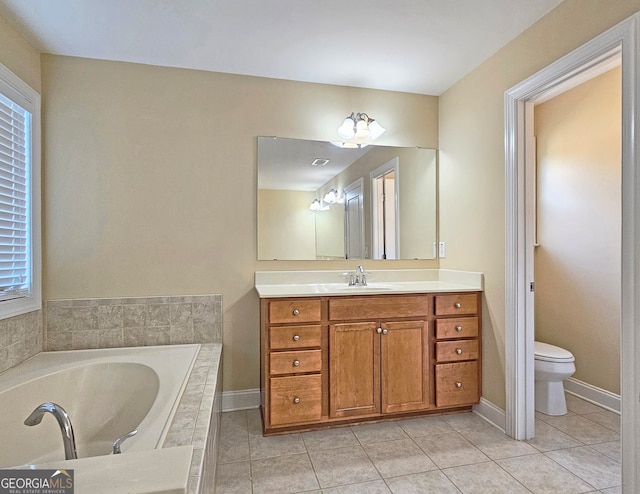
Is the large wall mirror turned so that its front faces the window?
no

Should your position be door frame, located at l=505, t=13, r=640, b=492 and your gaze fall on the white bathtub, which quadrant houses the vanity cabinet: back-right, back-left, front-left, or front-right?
front-right

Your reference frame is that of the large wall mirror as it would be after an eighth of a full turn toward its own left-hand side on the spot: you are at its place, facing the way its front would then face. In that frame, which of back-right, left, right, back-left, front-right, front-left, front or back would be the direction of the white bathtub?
right

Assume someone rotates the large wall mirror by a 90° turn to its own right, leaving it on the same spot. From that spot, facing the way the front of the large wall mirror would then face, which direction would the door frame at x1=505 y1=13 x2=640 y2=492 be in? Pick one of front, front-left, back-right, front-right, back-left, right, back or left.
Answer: back-left

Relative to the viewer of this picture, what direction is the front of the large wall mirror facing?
facing the viewer
